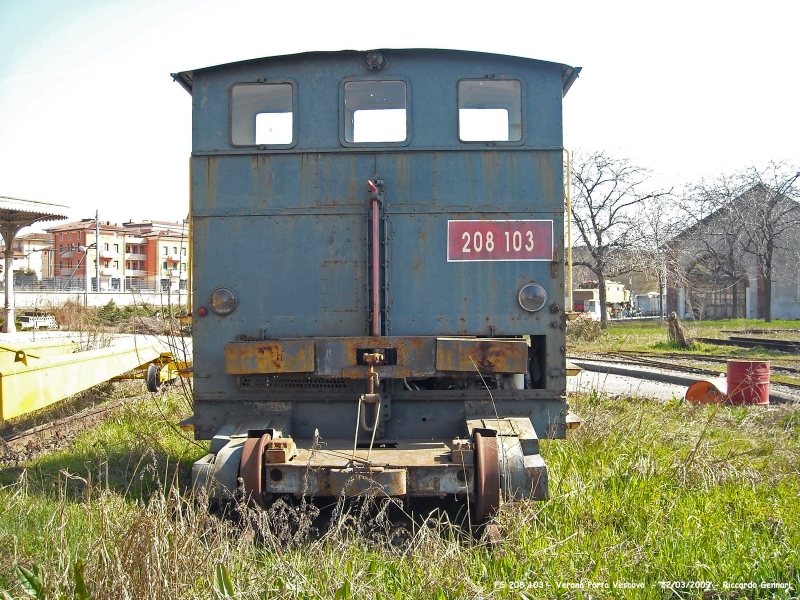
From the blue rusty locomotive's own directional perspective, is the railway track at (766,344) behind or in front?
behind

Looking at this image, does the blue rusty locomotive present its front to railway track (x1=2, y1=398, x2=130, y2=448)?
no

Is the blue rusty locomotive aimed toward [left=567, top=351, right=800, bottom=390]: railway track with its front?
no

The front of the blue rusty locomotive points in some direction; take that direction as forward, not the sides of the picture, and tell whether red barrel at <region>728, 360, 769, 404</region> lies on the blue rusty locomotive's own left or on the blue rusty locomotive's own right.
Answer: on the blue rusty locomotive's own left

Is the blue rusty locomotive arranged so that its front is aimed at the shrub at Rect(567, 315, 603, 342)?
no

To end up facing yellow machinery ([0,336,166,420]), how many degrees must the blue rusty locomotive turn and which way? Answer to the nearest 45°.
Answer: approximately 135° to its right

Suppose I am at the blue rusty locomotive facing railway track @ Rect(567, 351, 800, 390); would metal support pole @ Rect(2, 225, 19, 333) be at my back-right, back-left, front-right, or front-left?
front-left

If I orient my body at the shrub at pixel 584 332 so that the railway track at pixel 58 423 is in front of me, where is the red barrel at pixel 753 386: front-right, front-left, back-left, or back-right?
front-left

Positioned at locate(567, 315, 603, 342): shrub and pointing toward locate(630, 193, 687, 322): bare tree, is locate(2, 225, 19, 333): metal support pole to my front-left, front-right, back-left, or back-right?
back-left

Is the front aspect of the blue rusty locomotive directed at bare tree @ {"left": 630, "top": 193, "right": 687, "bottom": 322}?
no

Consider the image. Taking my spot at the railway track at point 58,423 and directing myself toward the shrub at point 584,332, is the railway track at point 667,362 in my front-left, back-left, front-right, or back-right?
front-right
